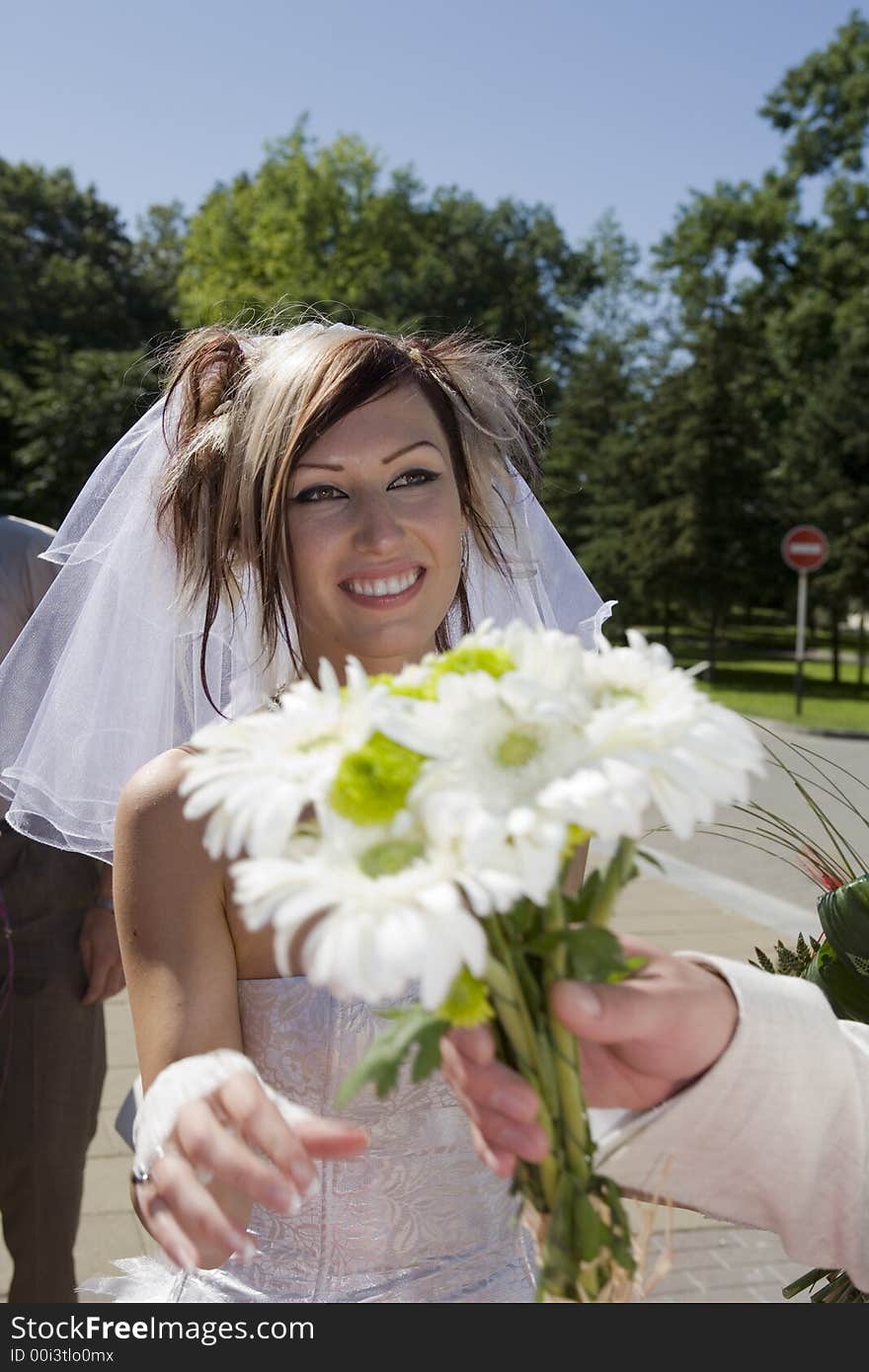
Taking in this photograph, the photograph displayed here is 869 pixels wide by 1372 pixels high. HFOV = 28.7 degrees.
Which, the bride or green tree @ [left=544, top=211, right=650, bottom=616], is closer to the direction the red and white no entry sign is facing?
the bride

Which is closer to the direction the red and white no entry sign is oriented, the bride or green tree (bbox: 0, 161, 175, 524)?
the bride

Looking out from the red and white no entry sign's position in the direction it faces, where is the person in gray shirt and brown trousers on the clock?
The person in gray shirt and brown trousers is roughly at 12 o'clock from the red and white no entry sign.

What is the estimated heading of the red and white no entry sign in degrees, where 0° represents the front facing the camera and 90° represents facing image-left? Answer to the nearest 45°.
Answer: approximately 0°

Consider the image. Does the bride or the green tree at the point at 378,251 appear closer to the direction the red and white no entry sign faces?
the bride

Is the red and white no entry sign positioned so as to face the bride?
yes

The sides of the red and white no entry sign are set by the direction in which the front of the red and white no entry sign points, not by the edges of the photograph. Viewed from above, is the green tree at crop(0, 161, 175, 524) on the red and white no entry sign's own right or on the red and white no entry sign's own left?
on the red and white no entry sign's own right
